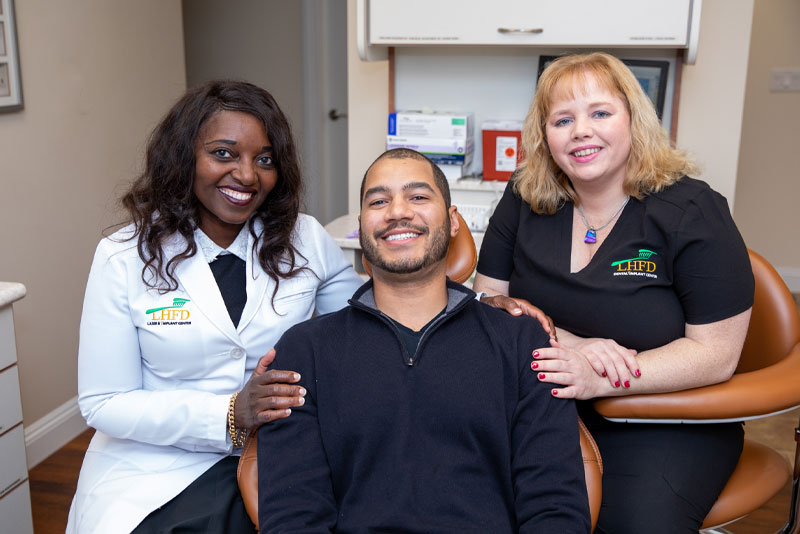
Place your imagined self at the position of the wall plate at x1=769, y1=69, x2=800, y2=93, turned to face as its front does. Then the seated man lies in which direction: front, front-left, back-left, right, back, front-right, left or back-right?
front

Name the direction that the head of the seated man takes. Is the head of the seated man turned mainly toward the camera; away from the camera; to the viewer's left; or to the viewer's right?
toward the camera

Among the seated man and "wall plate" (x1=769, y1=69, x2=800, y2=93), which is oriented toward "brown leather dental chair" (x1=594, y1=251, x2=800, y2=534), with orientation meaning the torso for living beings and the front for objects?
the wall plate

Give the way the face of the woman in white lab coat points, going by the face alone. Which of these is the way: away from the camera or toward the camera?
toward the camera

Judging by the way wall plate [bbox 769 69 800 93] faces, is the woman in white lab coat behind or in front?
in front

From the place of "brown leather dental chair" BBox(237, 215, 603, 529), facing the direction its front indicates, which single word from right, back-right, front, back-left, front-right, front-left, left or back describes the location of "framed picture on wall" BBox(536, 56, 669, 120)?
back-left

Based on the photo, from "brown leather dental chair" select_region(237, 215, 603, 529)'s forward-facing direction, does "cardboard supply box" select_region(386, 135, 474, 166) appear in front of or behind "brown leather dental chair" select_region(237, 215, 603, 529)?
behind

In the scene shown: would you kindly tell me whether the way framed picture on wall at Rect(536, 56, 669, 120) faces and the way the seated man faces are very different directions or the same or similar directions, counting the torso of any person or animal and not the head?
same or similar directions

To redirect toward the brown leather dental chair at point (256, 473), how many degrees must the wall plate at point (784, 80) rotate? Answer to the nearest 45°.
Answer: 0° — it already faces it

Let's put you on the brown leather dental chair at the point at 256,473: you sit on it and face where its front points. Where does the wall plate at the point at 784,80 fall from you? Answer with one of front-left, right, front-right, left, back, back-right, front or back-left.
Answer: back-left

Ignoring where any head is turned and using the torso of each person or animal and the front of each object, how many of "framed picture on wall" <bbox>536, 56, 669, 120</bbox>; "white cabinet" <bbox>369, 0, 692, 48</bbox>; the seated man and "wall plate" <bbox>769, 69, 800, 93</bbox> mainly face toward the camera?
4

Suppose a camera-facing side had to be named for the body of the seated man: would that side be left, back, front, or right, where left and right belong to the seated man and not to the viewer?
front

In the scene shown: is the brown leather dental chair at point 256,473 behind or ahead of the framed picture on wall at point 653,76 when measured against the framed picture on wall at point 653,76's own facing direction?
ahead

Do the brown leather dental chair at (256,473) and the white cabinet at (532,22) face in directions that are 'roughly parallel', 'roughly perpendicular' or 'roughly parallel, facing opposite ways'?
roughly parallel

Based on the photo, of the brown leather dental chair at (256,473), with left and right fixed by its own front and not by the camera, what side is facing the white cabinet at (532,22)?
back

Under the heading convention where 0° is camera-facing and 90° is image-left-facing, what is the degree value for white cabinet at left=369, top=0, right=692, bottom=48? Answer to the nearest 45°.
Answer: approximately 0°

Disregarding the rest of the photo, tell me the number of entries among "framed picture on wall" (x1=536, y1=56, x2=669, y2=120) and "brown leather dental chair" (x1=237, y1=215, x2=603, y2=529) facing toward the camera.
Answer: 2

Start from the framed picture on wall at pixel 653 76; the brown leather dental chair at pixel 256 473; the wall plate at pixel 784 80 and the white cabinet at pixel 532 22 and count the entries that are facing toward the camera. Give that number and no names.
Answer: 4

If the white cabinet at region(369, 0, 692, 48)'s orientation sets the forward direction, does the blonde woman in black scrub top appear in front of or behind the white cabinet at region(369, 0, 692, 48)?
in front
